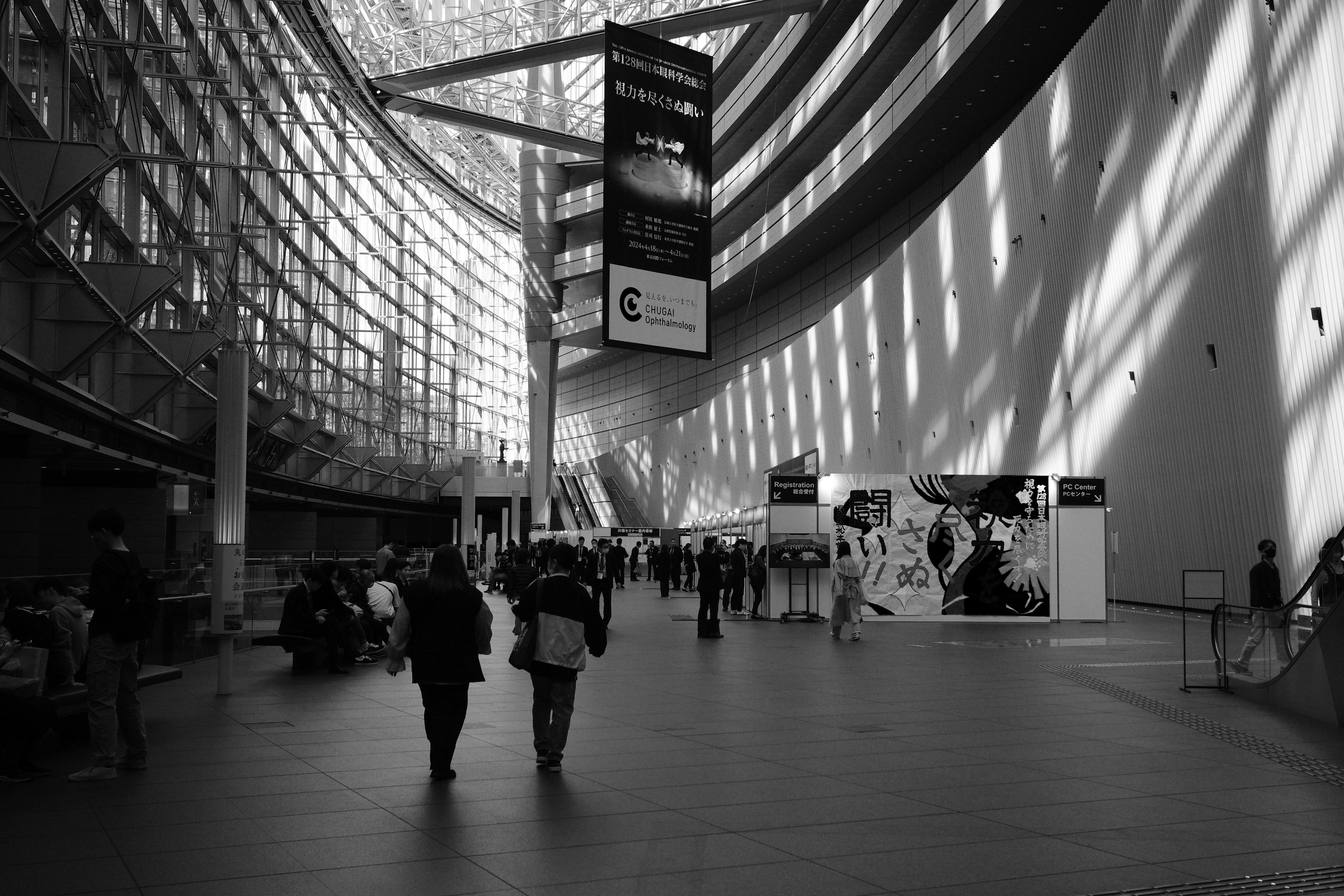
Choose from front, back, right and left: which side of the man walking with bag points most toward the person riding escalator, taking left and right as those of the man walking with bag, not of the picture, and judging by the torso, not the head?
right

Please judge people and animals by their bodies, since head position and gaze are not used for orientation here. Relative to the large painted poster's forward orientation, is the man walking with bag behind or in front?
in front

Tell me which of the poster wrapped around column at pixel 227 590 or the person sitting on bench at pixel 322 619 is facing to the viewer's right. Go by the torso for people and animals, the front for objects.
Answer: the person sitting on bench

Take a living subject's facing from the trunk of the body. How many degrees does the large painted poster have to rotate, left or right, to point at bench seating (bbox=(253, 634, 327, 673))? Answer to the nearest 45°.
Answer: approximately 45° to its right

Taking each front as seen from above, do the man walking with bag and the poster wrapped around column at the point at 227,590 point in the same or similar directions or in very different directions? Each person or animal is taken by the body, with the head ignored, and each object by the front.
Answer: very different directions

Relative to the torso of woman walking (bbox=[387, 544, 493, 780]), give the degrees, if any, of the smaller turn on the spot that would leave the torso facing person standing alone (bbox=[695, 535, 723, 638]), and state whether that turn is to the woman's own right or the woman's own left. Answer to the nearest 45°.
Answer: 0° — they already face them

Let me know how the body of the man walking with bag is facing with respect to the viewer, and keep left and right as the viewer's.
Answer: facing away from the viewer

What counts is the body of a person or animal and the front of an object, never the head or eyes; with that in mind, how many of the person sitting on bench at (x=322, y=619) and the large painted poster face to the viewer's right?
1

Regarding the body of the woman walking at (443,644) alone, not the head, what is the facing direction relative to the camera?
away from the camera

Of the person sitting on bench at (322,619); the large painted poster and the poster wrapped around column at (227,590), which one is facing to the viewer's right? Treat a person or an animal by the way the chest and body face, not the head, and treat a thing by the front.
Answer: the person sitting on bench

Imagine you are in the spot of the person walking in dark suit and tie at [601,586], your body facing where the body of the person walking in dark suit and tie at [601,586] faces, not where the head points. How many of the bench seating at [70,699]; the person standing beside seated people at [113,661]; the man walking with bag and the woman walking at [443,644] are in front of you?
4

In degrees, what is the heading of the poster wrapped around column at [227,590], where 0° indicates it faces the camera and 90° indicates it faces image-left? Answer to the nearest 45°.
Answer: approximately 0°

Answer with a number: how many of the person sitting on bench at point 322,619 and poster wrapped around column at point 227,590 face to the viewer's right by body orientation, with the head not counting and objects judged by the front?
1

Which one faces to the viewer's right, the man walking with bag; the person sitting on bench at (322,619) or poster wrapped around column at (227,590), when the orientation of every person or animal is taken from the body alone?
the person sitting on bench
